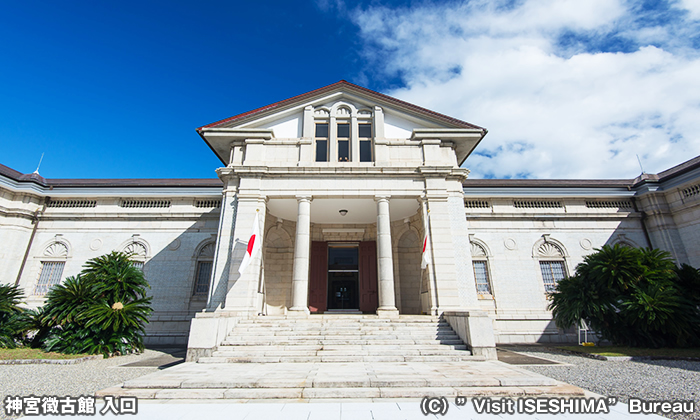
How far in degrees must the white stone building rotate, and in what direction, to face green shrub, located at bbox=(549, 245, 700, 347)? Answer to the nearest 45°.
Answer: approximately 90° to its left

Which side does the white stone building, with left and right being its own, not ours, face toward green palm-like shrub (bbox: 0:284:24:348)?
right

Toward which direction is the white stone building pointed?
toward the camera
